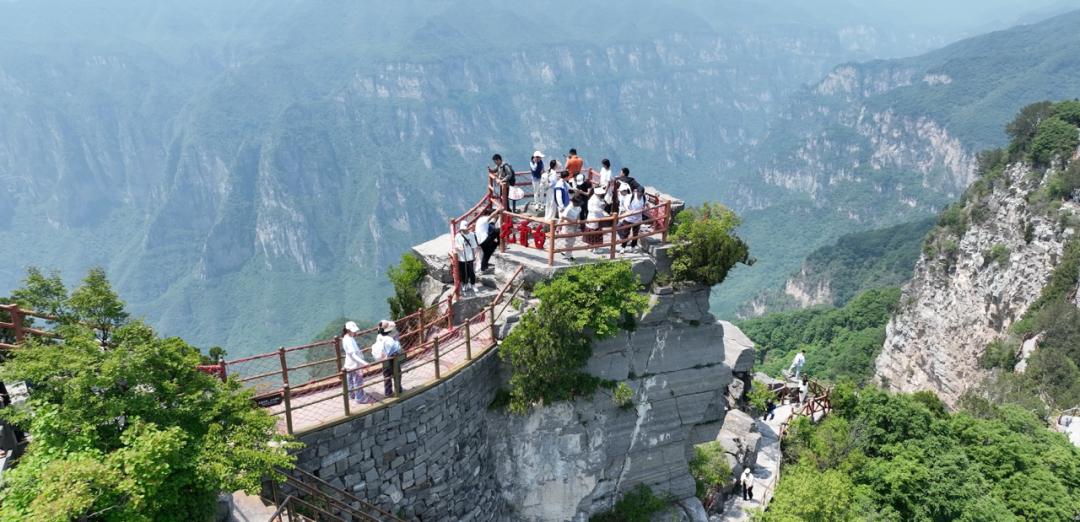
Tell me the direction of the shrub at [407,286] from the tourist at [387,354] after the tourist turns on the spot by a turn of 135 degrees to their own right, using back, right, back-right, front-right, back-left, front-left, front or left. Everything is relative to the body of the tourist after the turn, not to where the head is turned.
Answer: front

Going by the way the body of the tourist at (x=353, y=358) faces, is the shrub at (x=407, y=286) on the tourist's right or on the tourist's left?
on the tourist's left

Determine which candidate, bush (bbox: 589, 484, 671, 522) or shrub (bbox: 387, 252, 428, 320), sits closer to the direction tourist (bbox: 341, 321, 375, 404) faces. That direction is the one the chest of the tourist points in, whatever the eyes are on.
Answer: the bush
